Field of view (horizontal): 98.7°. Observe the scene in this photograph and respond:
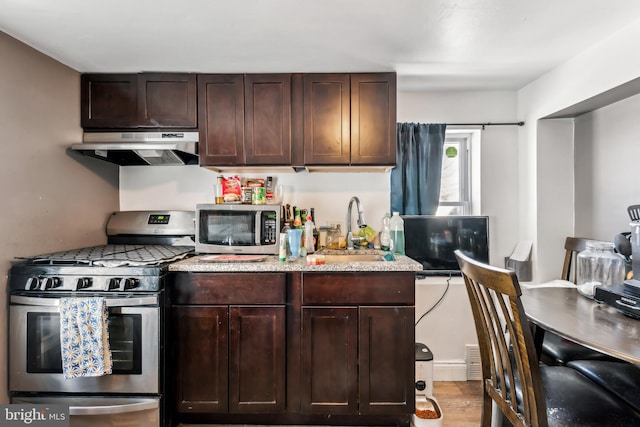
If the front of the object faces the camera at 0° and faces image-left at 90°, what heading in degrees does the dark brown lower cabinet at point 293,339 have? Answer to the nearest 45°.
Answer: approximately 0°

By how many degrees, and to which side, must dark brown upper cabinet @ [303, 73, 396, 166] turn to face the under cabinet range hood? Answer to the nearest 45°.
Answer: approximately 90° to its right

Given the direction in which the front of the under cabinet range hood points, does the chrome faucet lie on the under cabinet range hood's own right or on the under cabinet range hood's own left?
on the under cabinet range hood's own left

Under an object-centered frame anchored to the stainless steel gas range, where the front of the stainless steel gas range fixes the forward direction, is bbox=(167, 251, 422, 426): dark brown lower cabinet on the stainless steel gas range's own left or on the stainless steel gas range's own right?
on the stainless steel gas range's own left

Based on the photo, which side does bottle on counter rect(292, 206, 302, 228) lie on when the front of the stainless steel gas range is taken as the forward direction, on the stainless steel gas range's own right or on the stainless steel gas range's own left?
on the stainless steel gas range's own left

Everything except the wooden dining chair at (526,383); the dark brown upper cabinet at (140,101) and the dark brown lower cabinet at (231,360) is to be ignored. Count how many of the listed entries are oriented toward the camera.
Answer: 2

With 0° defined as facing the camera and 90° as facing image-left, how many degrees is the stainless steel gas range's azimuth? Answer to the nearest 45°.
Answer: approximately 0°

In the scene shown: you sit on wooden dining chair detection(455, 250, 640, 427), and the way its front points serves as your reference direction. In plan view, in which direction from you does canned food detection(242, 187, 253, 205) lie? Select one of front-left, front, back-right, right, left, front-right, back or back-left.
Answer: back-left

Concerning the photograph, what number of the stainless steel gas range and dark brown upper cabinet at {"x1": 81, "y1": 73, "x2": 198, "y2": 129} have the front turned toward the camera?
2
